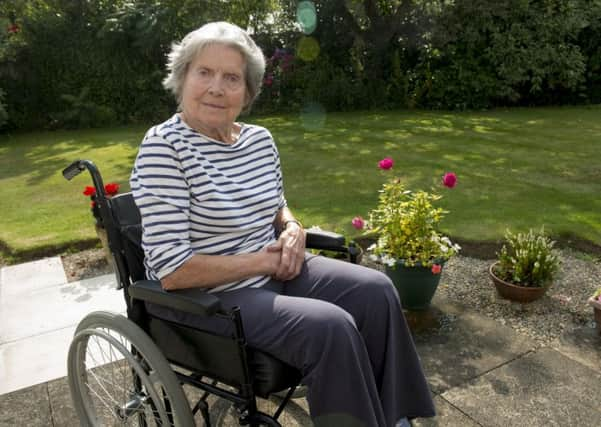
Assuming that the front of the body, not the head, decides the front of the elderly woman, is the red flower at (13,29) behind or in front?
behind

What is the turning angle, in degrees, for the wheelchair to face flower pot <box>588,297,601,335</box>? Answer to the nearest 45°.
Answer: approximately 45° to its left

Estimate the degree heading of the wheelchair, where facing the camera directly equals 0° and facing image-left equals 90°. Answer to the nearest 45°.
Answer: approximately 315°

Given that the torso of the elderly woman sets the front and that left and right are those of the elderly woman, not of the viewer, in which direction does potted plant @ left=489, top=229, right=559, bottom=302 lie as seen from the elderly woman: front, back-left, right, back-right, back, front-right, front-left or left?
left

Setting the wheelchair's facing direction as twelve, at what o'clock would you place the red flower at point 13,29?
The red flower is roughly at 7 o'clock from the wheelchair.

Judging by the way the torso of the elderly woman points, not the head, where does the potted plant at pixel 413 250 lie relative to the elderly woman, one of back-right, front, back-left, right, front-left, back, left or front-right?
left

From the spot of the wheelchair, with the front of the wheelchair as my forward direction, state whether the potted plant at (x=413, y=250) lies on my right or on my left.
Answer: on my left

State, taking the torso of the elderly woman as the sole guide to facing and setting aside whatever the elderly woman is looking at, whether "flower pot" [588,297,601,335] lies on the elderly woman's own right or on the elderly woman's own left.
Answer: on the elderly woman's own left
